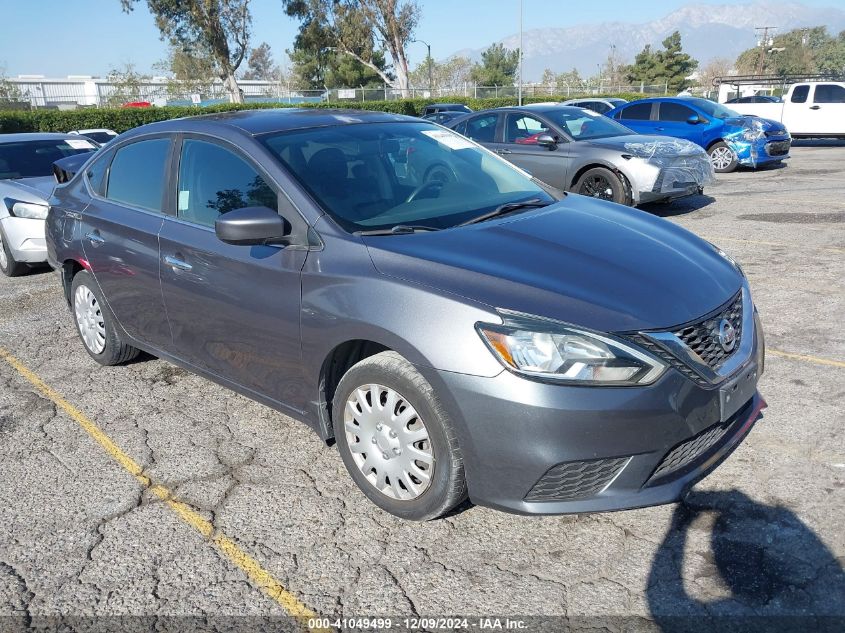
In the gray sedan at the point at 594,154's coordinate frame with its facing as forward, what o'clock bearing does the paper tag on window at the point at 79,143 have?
The paper tag on window is roughly at 4 o'clock from the gray sedan.

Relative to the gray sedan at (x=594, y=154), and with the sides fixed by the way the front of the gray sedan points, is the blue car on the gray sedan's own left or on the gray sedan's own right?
on the gray sedan's own left

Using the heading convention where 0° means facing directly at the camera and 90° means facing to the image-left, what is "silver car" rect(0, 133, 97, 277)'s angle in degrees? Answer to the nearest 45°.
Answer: approximately 315°

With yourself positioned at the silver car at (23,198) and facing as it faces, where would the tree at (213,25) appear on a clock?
The tree is roughly at 8 o'clock from the silver car.

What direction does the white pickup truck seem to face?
to the viewer's right

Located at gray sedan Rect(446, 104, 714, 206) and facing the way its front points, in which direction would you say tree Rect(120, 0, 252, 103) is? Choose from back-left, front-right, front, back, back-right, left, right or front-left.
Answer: back

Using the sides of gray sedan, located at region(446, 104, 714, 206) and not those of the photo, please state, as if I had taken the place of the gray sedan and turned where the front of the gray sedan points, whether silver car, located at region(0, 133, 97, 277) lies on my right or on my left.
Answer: on my right

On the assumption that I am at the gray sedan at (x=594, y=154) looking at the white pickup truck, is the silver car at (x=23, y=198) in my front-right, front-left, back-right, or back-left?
back-left

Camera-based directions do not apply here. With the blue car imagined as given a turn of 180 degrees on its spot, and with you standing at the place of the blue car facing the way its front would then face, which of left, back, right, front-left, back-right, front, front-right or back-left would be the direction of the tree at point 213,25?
front
